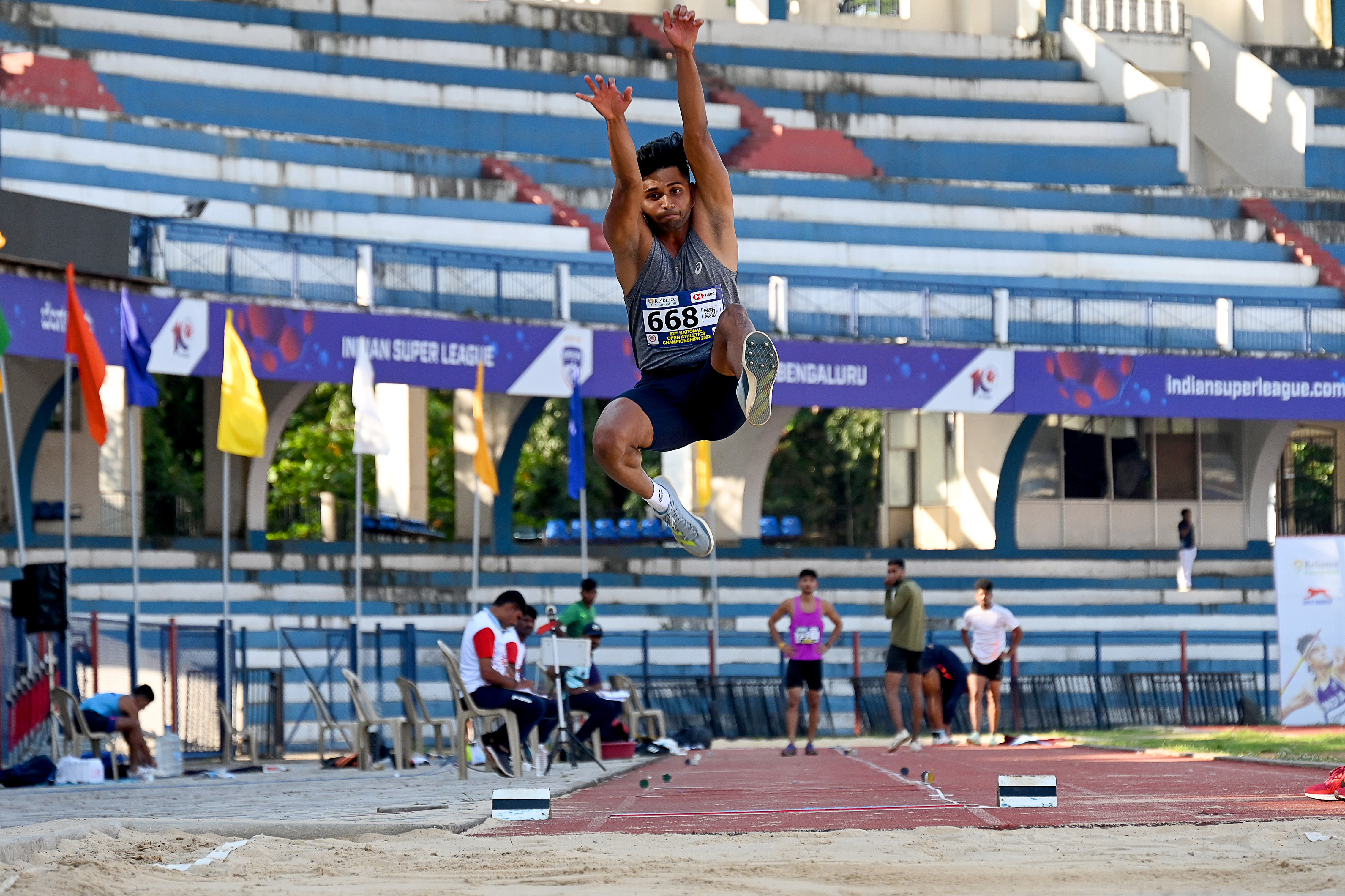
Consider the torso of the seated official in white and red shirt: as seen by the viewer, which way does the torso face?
to the viewer's right

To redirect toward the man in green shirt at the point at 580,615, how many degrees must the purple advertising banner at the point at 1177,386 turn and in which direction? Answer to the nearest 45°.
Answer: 0° — it already faces them

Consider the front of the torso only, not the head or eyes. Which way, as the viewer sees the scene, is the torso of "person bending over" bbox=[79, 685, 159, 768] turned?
to the viewer's right

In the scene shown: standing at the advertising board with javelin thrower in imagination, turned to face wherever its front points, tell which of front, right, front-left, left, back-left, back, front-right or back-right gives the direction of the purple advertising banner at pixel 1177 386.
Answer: back

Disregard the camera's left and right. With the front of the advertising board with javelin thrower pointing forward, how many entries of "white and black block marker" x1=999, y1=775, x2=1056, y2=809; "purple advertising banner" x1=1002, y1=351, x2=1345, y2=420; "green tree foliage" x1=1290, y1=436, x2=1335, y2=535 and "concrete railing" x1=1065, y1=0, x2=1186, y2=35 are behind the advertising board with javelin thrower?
3

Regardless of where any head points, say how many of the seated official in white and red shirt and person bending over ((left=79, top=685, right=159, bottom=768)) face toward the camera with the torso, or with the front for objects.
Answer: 0

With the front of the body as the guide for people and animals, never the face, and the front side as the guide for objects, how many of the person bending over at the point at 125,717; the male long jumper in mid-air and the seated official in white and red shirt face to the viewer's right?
2
